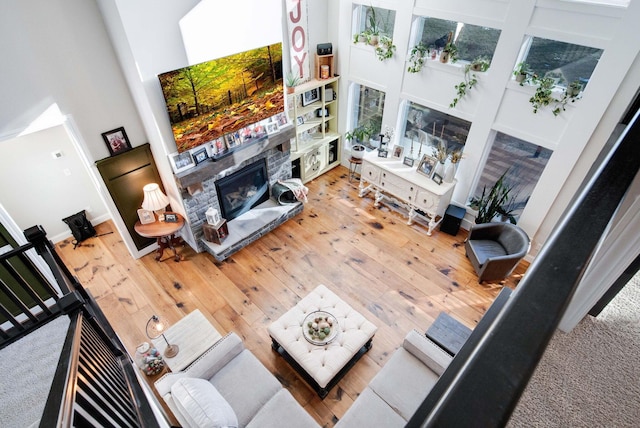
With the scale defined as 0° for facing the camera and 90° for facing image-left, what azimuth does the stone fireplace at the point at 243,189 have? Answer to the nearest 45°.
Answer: approximately 315°

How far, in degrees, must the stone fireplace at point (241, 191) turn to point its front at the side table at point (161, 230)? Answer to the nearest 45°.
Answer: approximately 135° to its right

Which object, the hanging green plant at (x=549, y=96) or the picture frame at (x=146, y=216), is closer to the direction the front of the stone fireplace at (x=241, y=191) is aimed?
the hanging green plant

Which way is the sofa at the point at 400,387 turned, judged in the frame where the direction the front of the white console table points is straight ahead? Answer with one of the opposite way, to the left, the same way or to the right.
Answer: to the right

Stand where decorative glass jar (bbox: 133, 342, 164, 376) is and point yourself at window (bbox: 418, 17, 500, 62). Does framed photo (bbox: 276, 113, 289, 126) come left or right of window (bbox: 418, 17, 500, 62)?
left

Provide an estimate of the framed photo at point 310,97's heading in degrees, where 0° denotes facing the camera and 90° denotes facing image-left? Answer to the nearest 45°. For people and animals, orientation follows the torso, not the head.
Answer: approximately 315°

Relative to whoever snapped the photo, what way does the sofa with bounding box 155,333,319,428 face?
facing away from the viewer and to the right of the viewer

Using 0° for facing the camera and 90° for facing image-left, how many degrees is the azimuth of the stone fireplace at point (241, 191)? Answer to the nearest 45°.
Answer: approximately 315°
